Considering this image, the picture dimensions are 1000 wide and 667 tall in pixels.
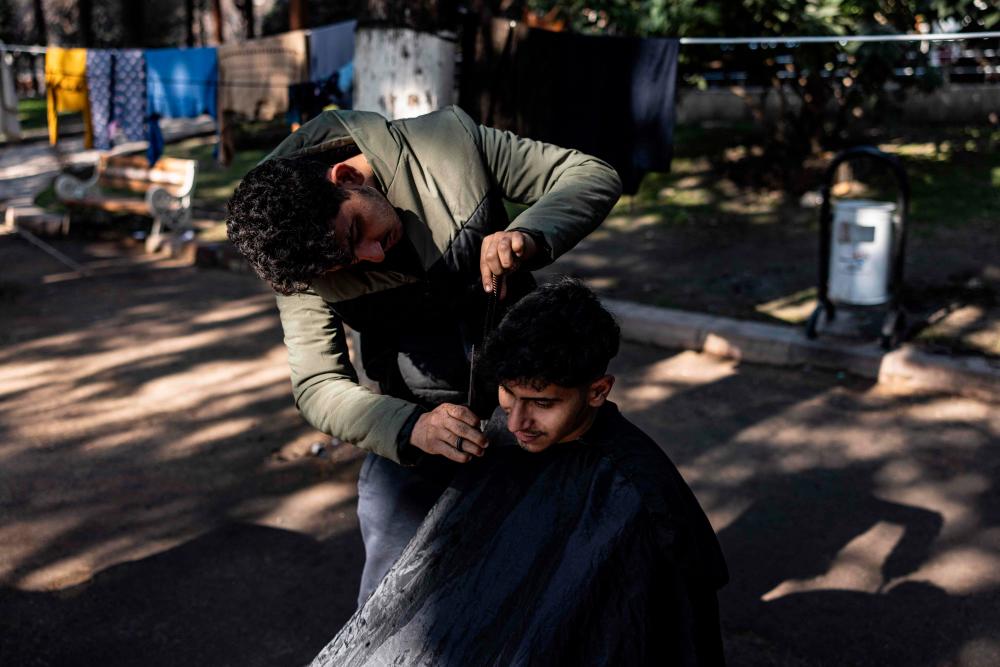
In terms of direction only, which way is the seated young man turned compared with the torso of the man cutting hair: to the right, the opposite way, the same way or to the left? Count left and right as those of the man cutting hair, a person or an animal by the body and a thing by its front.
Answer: to the right

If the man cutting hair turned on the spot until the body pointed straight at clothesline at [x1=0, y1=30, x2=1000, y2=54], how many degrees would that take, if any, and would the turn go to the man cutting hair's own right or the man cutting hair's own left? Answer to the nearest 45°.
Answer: approximately 90° to the man cutting hair's own left

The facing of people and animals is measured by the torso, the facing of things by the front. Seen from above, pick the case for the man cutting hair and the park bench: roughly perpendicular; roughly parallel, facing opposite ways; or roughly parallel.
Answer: roughly perpendicular

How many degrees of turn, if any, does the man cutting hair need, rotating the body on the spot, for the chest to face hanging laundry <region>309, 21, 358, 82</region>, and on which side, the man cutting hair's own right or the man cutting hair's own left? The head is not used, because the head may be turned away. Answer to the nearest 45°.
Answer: approximately 135° to the man cutting hair's own left

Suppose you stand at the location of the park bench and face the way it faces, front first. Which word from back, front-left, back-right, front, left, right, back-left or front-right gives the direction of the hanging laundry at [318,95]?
left

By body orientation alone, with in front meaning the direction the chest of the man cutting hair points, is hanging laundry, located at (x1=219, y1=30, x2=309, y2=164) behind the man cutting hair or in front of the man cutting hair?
behind

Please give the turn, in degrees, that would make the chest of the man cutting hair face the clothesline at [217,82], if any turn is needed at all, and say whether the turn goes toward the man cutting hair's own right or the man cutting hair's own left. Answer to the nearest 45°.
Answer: approximately 135° to the man cutting hair's own left

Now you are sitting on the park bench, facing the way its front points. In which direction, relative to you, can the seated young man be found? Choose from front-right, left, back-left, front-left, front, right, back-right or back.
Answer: front-left

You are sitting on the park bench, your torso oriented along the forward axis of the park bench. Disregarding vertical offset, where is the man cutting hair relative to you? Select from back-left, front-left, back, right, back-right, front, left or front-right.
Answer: front-left

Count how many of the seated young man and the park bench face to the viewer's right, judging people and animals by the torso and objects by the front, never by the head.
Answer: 0

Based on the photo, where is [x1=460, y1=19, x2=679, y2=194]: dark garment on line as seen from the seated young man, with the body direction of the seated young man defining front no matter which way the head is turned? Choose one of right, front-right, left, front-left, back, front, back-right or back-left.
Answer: back-right

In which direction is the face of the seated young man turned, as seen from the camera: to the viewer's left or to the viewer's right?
to the viewer's left
